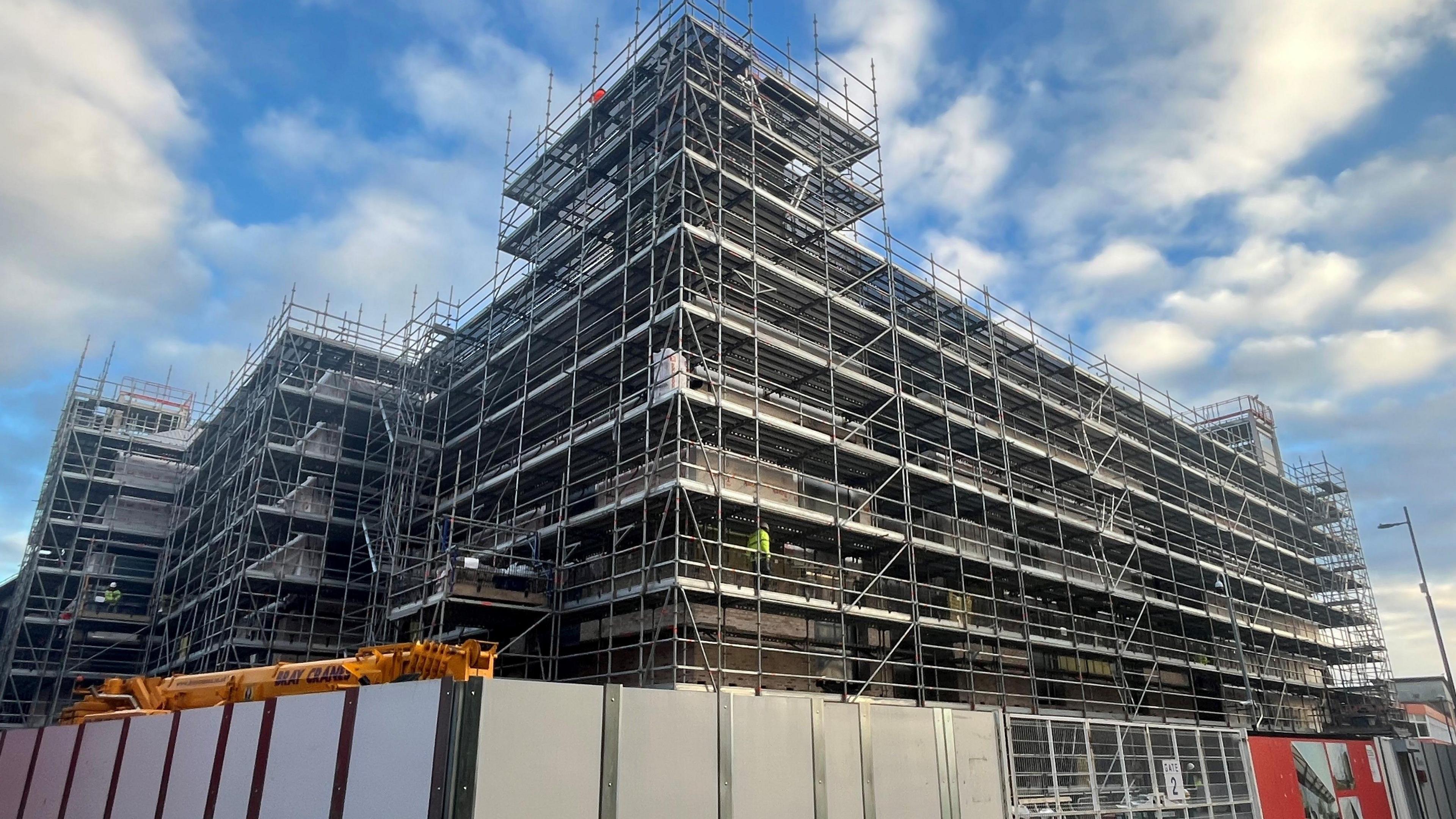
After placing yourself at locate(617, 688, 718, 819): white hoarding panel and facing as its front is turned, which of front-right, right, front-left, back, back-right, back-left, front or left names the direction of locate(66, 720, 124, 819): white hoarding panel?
back-right

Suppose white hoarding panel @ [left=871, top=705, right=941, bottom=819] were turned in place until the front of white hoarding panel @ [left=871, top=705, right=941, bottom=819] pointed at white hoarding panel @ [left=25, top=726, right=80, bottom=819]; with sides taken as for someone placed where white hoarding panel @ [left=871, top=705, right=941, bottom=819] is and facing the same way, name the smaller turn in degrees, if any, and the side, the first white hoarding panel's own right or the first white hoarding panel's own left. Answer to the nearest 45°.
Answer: approximately 90° to the first white hoarding panel's own right

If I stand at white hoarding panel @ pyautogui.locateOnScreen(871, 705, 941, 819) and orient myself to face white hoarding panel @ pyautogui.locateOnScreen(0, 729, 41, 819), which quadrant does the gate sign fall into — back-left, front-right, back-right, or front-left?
back-right

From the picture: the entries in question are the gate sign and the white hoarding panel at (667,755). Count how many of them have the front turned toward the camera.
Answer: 2

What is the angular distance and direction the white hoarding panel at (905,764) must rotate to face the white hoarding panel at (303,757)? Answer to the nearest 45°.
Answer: approximately 90° to its right

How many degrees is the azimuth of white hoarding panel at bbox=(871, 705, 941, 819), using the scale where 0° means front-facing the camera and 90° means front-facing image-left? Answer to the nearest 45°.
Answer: approximately 0°

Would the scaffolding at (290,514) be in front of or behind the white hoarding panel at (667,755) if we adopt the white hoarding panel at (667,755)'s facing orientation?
behind

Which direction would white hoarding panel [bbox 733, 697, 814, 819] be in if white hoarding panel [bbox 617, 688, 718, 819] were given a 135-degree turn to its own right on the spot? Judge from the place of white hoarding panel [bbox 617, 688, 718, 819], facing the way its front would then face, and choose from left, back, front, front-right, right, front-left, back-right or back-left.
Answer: right

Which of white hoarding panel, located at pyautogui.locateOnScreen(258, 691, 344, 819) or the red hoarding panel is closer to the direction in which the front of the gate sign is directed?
the white hoarding panel

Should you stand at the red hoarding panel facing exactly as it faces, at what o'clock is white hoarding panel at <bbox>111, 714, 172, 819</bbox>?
The white hoarding panel is roughly at 3 o'clock from the red hoarding panel.

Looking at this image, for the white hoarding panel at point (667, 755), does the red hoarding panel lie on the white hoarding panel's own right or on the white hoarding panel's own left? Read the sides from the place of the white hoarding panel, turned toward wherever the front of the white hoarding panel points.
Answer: on the white hoarding panel's own left

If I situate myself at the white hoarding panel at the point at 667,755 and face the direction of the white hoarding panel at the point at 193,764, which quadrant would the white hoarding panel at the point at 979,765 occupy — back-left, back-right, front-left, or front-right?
back-right
